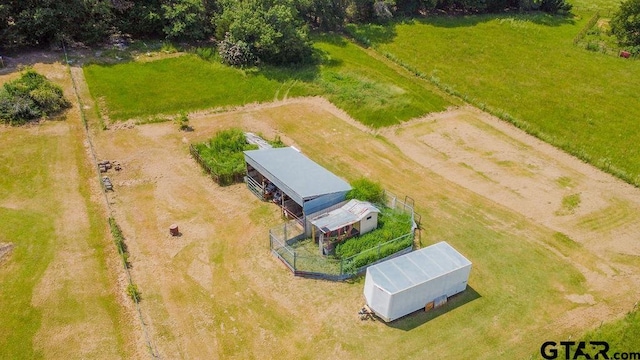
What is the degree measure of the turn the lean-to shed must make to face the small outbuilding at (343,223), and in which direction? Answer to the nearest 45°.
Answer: approximately 90° to its left

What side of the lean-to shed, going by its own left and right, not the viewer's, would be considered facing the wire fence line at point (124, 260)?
front

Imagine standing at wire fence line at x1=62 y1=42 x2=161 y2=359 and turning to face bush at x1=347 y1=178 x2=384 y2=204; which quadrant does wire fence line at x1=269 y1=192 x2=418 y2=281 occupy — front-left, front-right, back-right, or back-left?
front-right

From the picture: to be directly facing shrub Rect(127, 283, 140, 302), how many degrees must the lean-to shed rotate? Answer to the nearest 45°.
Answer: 0° — it already faces it

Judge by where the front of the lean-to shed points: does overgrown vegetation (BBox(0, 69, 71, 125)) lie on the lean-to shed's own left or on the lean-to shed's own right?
on the lean-to shed's own right

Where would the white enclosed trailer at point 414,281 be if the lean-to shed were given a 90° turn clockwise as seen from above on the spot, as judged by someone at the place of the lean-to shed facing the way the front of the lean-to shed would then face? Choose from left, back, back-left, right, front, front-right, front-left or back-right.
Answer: back

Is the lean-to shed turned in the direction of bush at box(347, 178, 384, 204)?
no

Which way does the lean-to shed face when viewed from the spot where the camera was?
facing the viewer and to the left of the viewer

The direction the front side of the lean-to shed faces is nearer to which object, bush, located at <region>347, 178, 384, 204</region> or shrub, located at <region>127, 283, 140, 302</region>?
the shrub

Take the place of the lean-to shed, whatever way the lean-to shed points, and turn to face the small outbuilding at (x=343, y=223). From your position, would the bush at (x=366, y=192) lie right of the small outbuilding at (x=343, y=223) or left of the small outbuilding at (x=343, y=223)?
left

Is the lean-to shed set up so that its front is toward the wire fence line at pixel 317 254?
no
